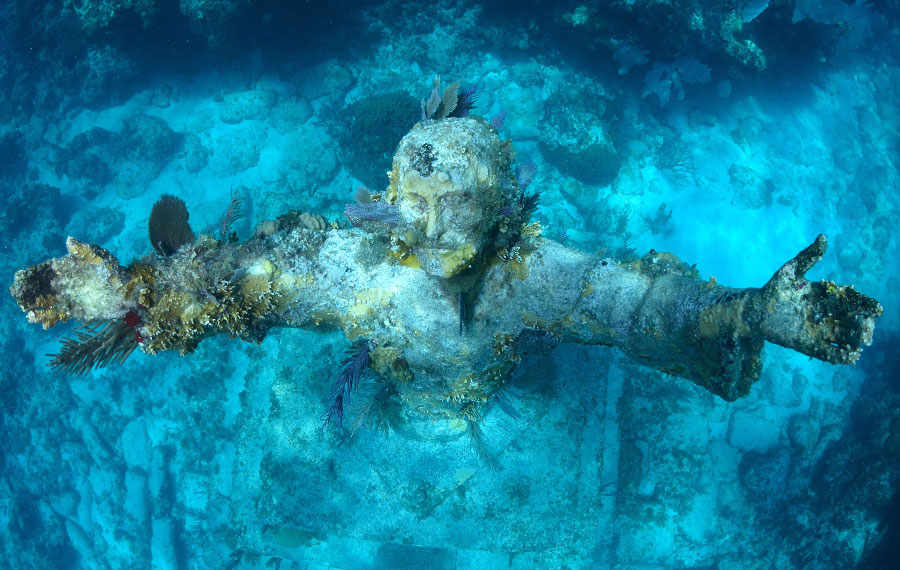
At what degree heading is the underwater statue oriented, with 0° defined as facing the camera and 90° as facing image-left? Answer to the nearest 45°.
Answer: approximately 0°
